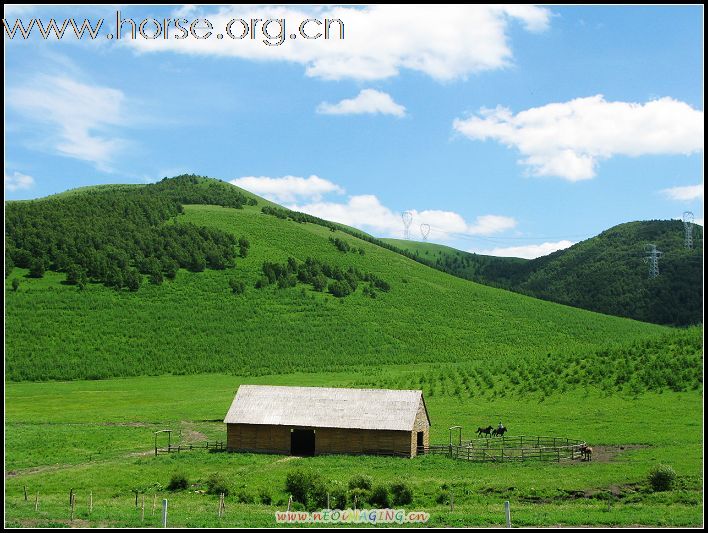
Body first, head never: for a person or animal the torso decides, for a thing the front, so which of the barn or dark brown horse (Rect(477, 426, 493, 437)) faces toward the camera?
the barn

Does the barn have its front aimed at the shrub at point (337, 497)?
yes

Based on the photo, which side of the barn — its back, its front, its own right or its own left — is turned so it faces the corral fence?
left

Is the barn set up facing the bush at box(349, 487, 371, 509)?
yes

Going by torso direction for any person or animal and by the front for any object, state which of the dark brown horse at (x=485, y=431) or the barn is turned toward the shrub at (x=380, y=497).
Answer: the barn

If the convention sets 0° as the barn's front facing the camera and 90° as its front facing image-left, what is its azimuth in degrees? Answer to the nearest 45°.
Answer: approximately 0°

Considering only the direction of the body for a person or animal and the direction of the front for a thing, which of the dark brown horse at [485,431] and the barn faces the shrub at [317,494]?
the barn

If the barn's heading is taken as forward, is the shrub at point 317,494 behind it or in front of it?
in front

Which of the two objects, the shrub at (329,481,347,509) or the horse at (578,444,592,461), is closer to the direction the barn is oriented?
the shrub

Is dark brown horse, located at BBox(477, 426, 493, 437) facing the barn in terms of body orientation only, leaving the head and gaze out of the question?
no

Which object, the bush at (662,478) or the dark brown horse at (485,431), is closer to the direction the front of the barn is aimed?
the bush

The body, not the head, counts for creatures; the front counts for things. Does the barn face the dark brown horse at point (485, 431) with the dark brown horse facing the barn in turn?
no

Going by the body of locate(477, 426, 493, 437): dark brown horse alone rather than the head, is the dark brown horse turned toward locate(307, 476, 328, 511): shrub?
no
